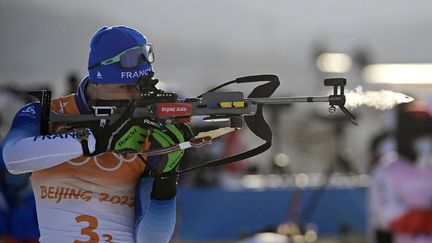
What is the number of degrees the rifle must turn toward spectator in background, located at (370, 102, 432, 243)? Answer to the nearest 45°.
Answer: approximately 45° to its left

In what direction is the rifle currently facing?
to the viewer's right
